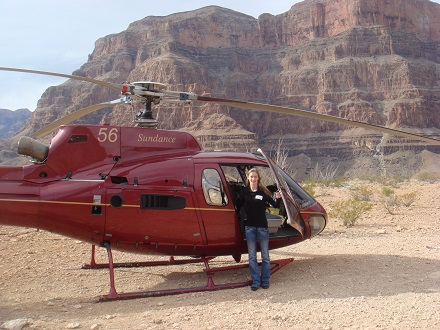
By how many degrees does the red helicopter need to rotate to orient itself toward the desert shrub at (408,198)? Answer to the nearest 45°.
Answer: approximately 45° to its left

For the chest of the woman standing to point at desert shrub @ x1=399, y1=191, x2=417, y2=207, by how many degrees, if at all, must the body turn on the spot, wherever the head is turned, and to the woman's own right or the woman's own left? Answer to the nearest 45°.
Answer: approximately 135° to the woman's own left

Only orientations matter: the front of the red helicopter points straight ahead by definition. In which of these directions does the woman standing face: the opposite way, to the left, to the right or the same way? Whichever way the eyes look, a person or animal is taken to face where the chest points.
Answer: to the right

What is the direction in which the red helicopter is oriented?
to the viewer's right

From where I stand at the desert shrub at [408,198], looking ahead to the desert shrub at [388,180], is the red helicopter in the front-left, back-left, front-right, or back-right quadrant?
back-left

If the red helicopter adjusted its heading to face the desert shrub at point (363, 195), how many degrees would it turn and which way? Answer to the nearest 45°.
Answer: approximately 45° to its left

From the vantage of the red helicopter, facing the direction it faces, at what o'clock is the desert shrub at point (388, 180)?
The desert shrub is roughly at 10 o'clock from the red helicopter.

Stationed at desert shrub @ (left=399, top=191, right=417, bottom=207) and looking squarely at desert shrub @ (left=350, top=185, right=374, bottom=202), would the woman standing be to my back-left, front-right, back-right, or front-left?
back-left

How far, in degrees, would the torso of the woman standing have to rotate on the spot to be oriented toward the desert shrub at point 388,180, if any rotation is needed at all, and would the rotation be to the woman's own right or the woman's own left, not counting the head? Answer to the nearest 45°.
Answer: approximately 180°

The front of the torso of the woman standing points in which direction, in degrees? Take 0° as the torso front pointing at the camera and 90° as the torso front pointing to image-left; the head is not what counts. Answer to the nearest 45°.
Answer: approximately 0°
